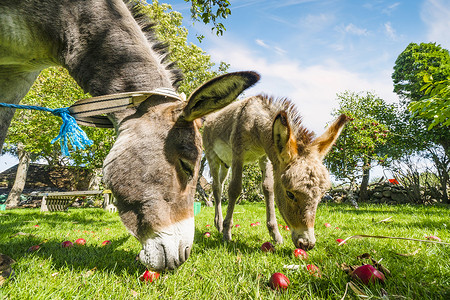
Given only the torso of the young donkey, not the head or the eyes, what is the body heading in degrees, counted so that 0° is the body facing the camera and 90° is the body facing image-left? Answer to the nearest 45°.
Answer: approximately 315°

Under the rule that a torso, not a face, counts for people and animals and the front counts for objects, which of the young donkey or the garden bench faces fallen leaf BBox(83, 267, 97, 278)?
the garden bench

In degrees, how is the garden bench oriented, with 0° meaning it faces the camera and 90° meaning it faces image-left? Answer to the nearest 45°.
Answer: approximately 0°

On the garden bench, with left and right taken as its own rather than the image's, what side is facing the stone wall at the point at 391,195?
left

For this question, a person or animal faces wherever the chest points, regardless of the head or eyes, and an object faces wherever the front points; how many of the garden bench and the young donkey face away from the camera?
0

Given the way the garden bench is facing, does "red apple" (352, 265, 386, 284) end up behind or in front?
in front

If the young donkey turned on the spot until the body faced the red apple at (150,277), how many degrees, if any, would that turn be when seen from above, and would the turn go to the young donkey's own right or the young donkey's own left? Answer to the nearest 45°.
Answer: approximately 90° to the young donkey's own right

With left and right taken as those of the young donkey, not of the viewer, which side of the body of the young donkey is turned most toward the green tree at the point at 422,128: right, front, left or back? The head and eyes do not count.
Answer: left

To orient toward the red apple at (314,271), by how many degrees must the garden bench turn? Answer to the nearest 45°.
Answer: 0° — it already faces it
